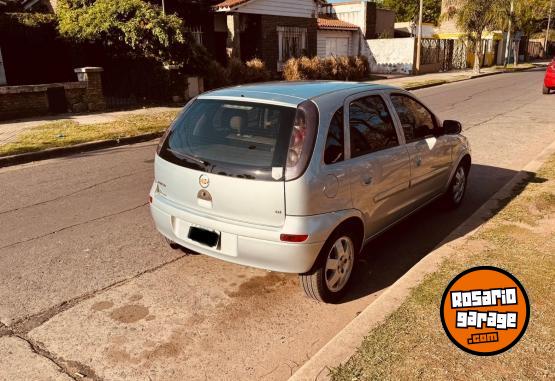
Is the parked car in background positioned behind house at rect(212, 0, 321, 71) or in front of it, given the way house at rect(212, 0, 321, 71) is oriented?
in front

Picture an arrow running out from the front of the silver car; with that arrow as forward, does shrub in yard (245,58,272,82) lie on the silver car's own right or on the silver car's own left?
on the silver car's own left

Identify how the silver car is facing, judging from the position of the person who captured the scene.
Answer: facing away from the viewer and to the right of the viewer

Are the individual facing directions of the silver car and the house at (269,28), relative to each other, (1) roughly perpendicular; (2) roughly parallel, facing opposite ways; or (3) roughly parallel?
roughly perpendicular

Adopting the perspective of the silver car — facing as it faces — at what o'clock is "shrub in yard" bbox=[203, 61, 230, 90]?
The shrub in yard is roughly at 10 o'clock from the silver car.

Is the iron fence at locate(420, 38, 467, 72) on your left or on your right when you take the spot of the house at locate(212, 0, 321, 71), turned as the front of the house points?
on your left

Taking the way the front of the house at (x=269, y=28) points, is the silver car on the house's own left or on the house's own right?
on the house's own right

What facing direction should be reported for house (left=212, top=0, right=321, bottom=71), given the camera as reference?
facing the viewer and to the right of the viewer

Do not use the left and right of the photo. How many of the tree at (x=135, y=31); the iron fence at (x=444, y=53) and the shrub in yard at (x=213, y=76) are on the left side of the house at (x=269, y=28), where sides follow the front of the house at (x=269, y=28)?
1

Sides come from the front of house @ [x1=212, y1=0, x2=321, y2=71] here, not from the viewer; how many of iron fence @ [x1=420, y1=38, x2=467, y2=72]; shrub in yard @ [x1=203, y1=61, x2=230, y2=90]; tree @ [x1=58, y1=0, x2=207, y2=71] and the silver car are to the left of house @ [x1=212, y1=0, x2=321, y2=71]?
1

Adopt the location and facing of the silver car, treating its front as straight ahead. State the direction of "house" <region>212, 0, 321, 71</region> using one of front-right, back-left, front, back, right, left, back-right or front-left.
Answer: front-left

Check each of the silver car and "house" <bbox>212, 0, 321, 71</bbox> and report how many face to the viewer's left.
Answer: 0
